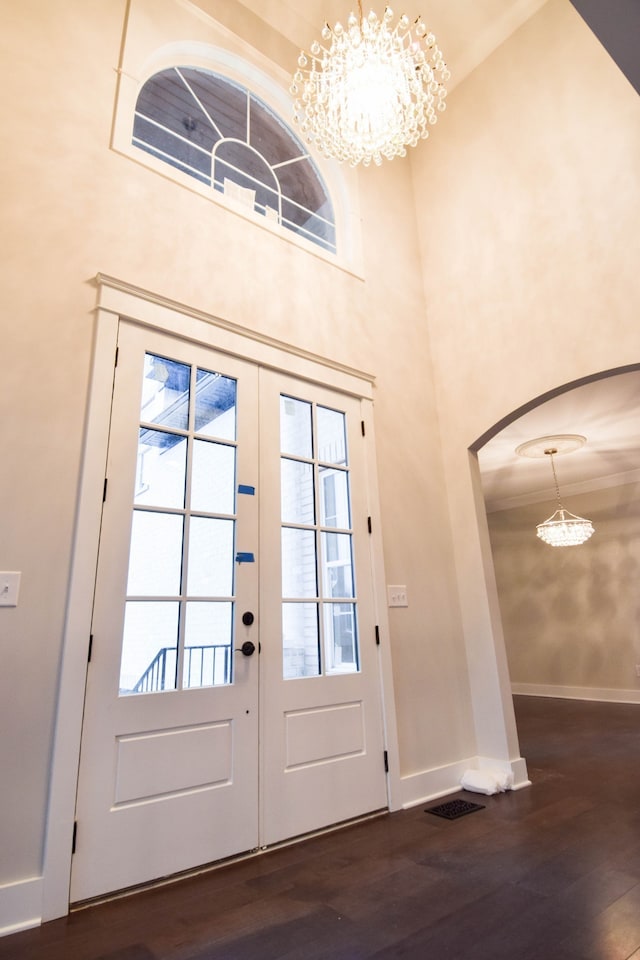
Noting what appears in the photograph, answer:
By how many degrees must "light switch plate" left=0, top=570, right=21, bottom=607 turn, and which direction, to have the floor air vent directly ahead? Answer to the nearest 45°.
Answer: approximately 90° to its left

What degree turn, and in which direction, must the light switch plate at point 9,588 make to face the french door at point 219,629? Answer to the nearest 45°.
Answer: approximately 90° to its left

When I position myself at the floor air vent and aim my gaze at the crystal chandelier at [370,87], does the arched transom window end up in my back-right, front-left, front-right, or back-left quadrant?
front-right

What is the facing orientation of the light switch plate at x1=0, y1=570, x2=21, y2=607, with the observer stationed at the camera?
facing the viewer

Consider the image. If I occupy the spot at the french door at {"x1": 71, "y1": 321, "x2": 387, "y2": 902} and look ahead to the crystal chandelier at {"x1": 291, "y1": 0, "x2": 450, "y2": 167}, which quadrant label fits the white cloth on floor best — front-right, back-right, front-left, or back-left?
front-left

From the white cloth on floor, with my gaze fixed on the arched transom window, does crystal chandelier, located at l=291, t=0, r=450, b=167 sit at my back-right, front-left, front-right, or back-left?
front-left

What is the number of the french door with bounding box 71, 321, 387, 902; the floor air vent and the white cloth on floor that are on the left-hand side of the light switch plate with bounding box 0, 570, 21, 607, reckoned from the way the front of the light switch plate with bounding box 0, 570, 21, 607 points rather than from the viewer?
3

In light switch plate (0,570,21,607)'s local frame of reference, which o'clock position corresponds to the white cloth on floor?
The white cloth on floor is roughly at 9 o'clock from the light switch plate.

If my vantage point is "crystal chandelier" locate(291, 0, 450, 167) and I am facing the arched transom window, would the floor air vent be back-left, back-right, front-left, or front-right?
front-right
